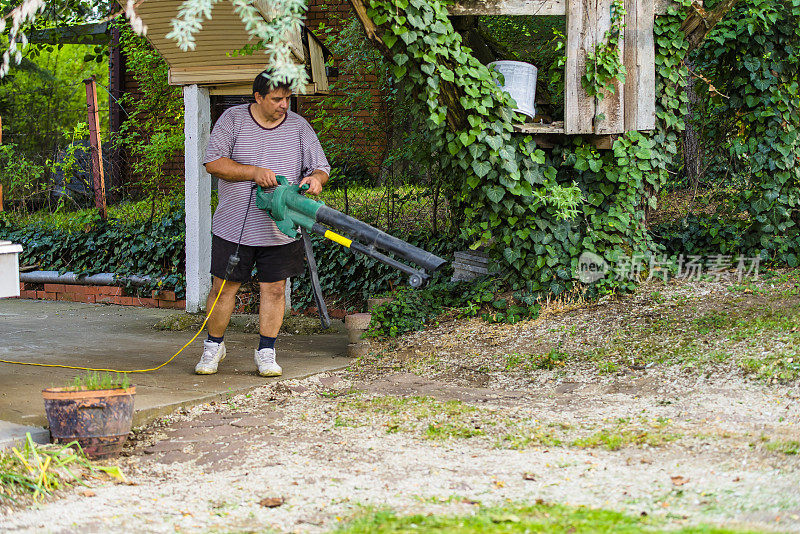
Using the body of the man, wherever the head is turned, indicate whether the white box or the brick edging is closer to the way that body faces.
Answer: the white box

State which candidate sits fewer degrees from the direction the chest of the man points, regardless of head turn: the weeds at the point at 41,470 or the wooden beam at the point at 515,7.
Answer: the weeds

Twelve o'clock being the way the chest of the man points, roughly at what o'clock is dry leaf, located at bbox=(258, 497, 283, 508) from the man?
The dry leaf is roughly at 12 o'clock from the man.

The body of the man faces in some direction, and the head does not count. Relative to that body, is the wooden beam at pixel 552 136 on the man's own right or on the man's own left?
on the man's own left

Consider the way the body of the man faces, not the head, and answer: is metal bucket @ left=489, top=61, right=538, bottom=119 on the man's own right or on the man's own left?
on the man's own left

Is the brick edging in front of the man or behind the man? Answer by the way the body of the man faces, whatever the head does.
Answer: behind

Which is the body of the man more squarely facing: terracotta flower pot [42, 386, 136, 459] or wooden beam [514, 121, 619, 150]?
the terracotta flower pot

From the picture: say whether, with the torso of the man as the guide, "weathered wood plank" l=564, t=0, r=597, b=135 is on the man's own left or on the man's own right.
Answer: on the man's own left

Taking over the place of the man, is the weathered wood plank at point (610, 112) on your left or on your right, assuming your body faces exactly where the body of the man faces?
on your left

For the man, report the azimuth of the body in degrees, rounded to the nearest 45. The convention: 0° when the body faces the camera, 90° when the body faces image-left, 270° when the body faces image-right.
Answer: approximately 0°

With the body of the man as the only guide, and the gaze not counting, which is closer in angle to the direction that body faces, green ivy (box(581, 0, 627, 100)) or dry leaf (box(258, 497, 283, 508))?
the dry leaf
